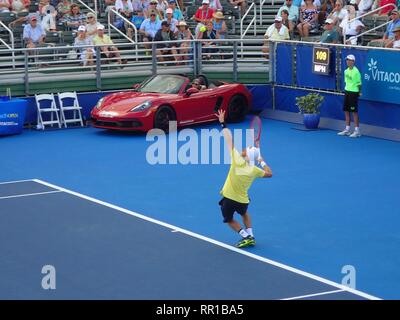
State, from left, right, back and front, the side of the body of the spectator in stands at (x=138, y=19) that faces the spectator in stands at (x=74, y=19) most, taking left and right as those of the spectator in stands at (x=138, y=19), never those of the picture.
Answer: right

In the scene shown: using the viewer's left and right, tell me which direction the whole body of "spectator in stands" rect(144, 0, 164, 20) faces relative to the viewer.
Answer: facing the viewer

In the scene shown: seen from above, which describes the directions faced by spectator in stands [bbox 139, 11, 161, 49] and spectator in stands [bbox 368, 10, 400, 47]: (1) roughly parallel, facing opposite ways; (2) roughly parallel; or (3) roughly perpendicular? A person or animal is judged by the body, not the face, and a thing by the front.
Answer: roughly parallel

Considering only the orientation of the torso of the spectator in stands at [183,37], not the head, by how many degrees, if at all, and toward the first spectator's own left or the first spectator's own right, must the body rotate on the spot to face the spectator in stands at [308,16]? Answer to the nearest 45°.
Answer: approximately 90° to the first spectator's own left

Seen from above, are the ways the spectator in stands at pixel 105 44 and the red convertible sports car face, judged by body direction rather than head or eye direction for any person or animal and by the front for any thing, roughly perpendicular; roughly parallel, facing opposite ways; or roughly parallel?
roughly perpendicular

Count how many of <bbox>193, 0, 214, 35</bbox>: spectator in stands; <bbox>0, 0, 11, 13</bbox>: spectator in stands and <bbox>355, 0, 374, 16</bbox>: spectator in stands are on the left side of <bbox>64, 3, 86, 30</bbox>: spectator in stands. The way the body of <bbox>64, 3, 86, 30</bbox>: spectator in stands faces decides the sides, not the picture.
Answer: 2

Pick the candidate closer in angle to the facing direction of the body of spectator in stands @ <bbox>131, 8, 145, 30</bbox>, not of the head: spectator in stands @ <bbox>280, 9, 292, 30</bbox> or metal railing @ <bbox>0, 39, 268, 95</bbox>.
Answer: the metal railing

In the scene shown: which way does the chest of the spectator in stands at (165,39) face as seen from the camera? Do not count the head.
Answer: toward the camera

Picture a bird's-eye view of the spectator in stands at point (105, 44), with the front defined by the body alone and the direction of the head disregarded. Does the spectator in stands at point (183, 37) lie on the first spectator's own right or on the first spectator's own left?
on the first spectator's own left

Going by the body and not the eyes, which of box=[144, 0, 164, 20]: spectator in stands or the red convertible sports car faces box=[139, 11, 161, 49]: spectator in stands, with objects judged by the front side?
box=[144, 0, 164, 20]: spectator in stands

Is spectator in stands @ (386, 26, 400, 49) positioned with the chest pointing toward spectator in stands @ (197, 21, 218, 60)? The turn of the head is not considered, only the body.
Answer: no

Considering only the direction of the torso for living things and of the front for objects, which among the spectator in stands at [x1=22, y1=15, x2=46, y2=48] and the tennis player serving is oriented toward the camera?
the spectator in stands

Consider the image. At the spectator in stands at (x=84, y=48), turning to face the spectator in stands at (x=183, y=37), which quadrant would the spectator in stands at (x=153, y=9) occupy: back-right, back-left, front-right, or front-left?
front-left

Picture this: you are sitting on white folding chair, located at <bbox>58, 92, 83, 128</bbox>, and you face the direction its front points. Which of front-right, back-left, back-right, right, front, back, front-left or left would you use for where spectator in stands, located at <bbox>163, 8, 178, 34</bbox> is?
back-left

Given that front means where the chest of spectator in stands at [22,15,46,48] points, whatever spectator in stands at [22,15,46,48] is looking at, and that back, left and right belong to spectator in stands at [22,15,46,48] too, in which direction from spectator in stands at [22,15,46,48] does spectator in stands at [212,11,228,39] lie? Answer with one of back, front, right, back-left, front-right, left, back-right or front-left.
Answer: left

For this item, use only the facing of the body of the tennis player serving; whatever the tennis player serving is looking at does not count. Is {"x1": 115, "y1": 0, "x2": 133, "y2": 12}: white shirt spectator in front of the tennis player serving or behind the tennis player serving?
in front

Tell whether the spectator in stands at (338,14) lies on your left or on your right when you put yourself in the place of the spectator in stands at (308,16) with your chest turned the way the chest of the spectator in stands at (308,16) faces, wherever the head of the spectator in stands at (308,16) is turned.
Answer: on your left

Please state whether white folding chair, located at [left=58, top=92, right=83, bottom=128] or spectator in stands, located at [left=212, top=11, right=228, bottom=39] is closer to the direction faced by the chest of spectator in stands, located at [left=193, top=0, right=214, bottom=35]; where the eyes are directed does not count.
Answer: the white folding chair

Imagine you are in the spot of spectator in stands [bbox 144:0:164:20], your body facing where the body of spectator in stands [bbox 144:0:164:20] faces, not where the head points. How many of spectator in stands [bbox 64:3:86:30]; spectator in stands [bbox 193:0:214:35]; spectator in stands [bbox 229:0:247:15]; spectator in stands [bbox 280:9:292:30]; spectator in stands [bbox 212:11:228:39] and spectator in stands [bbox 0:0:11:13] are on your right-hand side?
2

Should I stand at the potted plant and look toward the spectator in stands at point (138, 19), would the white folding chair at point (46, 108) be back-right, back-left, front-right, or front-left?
front-left

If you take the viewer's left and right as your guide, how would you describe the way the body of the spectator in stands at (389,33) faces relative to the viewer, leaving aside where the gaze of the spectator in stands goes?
facing the viewer and to the left of the viewer
